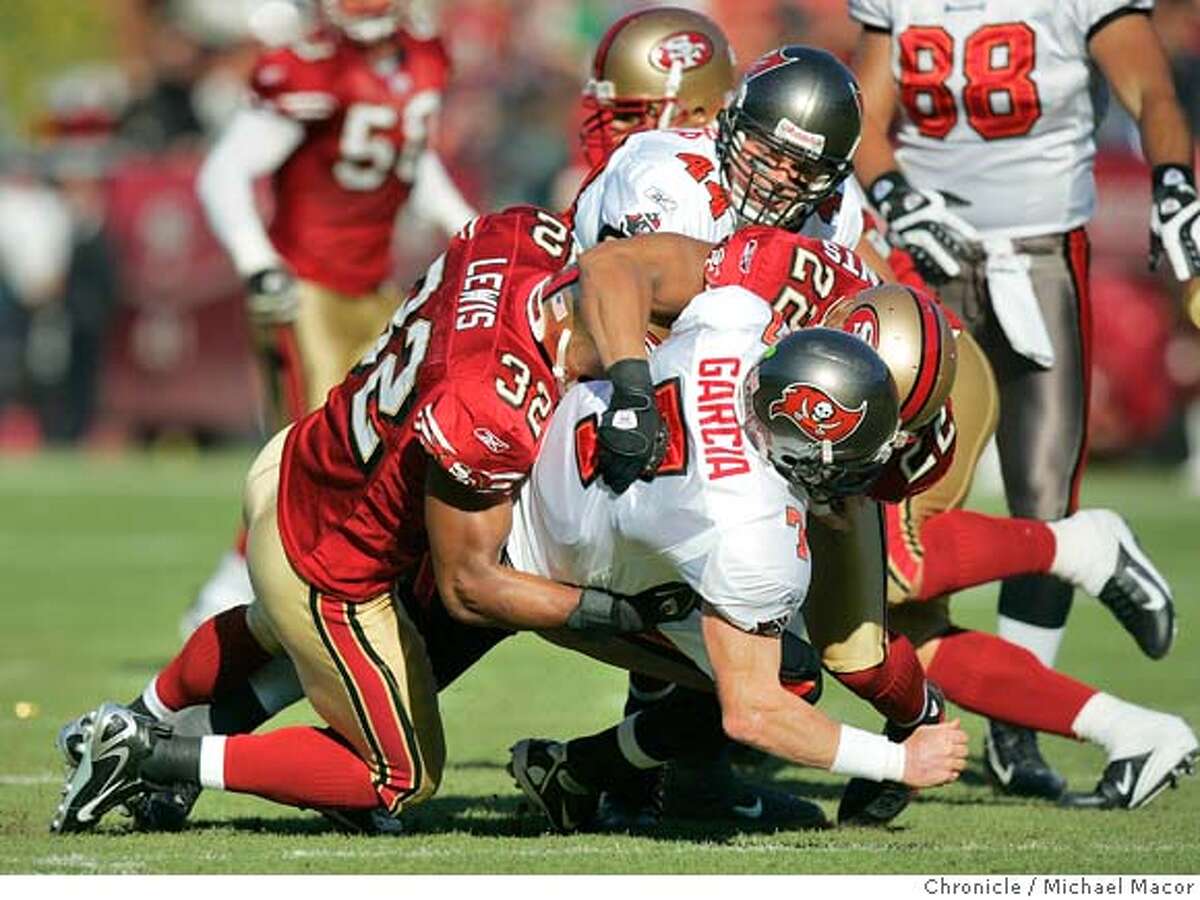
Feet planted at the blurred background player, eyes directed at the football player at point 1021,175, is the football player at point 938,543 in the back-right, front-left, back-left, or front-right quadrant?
front-right

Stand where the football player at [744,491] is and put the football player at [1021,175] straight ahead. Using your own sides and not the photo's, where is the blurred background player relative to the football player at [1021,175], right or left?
left

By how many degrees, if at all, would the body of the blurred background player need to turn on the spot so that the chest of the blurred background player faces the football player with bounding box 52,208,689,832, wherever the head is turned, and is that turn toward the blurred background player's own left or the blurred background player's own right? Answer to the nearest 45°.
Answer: approximately 45° to the blurred background player's own right

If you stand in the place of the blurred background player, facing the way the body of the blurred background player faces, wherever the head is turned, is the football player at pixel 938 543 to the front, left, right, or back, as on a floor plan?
front

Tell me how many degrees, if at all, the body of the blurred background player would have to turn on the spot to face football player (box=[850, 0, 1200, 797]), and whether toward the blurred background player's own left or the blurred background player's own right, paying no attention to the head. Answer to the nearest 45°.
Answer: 0° — they already face them

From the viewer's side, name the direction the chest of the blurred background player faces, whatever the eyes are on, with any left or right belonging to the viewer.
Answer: facing the viewer and to the right of the viewer

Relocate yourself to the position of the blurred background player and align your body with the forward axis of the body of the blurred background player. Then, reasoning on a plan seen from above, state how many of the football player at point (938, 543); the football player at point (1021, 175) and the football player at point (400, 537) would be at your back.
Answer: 0

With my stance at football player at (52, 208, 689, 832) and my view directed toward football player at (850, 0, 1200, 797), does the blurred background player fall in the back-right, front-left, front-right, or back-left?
front-left
